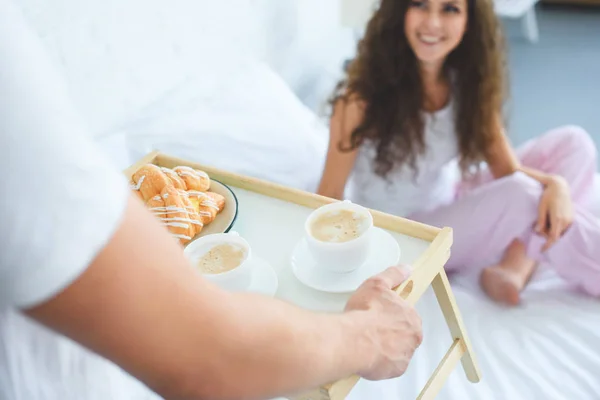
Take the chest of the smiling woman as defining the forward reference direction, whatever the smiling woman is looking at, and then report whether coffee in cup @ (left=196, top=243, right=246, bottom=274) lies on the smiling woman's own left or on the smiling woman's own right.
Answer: on the smiling woman's own right

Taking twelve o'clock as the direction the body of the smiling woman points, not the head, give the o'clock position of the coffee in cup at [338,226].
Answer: The coffee in cup is roughly at 2 o'clock from the smiling woman.

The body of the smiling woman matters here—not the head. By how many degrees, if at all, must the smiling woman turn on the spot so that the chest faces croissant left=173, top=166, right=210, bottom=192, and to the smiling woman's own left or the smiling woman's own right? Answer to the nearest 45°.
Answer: approximately 90° to the smiling woman's own right

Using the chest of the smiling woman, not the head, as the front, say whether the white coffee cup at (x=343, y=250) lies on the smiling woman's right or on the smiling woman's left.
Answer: on the smiling woman's right

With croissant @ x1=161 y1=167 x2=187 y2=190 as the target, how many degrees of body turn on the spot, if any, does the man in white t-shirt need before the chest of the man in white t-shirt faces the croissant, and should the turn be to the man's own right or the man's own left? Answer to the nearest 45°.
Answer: approximately 45° to the man's own left

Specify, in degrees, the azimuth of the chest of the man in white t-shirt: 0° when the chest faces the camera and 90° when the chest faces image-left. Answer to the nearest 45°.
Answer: approximately 225°

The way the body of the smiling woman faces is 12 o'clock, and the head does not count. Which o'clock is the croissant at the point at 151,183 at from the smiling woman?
The croissant is roughly at 3 o'clock from the smiling woman.

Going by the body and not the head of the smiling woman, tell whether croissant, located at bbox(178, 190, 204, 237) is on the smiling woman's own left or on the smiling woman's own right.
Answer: on the smiling woman's own right

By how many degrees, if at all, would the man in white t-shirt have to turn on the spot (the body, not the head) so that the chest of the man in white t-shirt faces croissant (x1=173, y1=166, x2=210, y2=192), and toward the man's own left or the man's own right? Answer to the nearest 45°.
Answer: approximately 45° to the man's own left

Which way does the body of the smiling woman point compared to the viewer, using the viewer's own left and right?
facing the viewer and to the right of the viewer

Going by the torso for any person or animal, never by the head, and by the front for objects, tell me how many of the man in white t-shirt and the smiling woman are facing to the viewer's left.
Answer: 0

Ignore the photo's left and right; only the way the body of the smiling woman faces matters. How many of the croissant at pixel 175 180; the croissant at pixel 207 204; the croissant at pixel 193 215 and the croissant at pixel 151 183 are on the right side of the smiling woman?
4

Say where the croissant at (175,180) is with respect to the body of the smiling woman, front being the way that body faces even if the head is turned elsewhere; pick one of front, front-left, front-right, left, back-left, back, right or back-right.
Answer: right

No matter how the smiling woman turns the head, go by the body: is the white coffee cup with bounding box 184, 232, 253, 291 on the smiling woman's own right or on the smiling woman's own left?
on the smiling woman's own right
